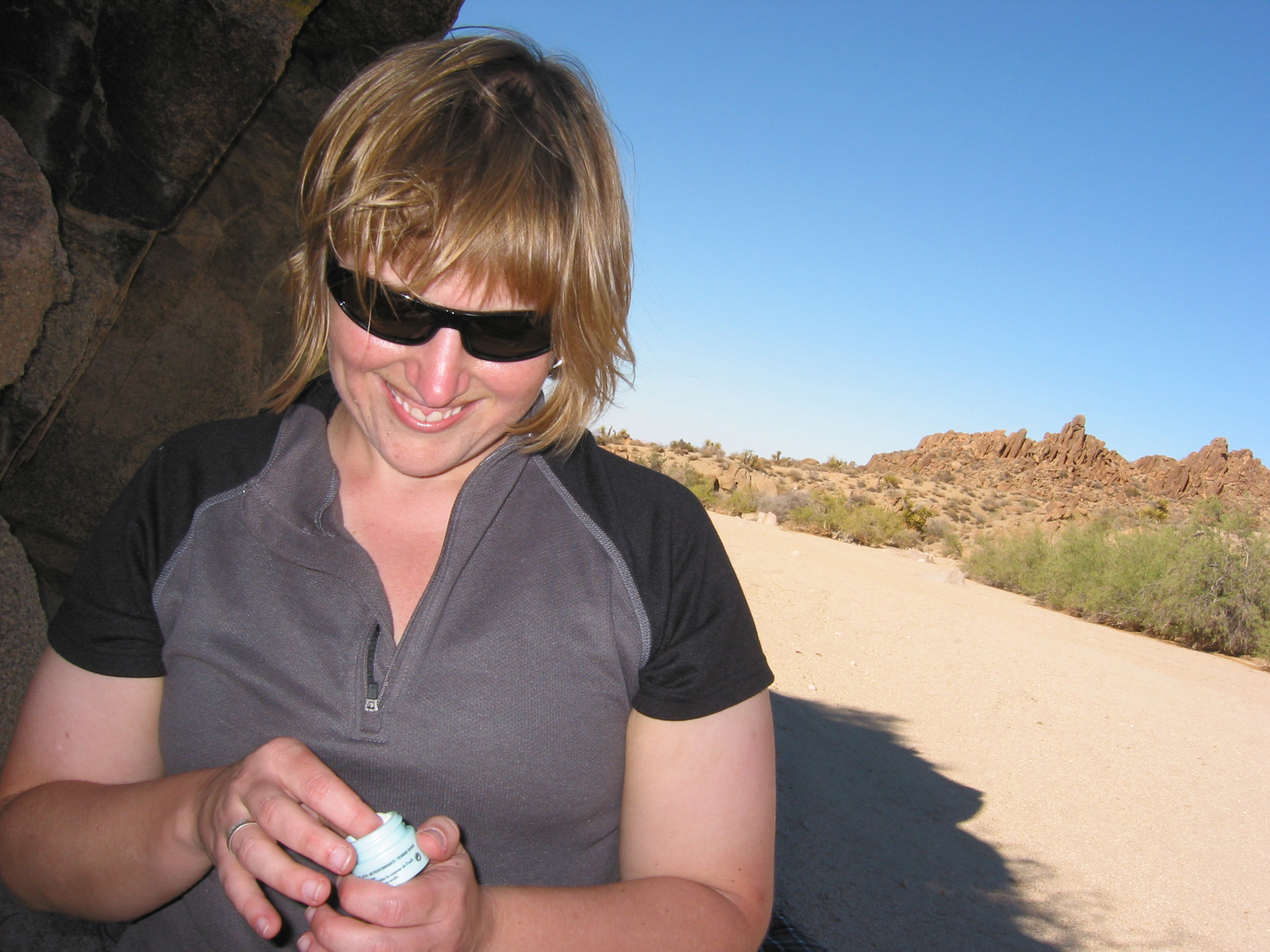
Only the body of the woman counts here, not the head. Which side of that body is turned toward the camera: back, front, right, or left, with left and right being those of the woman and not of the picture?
front

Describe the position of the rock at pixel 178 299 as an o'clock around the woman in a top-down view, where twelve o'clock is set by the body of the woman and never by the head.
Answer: The rock is roughly at 5 o'clock from the woman.

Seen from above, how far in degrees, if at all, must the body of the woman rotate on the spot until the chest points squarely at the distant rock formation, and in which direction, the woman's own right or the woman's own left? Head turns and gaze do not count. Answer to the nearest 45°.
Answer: approximately 135° to the woman's own left

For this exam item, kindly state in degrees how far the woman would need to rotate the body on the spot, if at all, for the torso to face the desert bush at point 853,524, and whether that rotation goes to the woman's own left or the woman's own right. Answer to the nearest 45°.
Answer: approximately 135° to the woman's own left

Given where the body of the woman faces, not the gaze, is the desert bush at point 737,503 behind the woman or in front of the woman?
behind

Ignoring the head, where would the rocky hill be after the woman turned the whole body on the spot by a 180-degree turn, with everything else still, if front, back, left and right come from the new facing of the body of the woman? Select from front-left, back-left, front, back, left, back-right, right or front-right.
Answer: front-right

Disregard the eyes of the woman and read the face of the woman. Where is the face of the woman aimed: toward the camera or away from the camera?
toward the camera

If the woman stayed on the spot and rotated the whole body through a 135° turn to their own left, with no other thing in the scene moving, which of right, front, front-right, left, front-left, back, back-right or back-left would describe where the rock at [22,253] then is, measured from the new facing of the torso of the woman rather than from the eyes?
left

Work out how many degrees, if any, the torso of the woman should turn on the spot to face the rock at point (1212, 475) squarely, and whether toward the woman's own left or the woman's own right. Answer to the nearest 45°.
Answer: approximately 135° to the woman's own left
